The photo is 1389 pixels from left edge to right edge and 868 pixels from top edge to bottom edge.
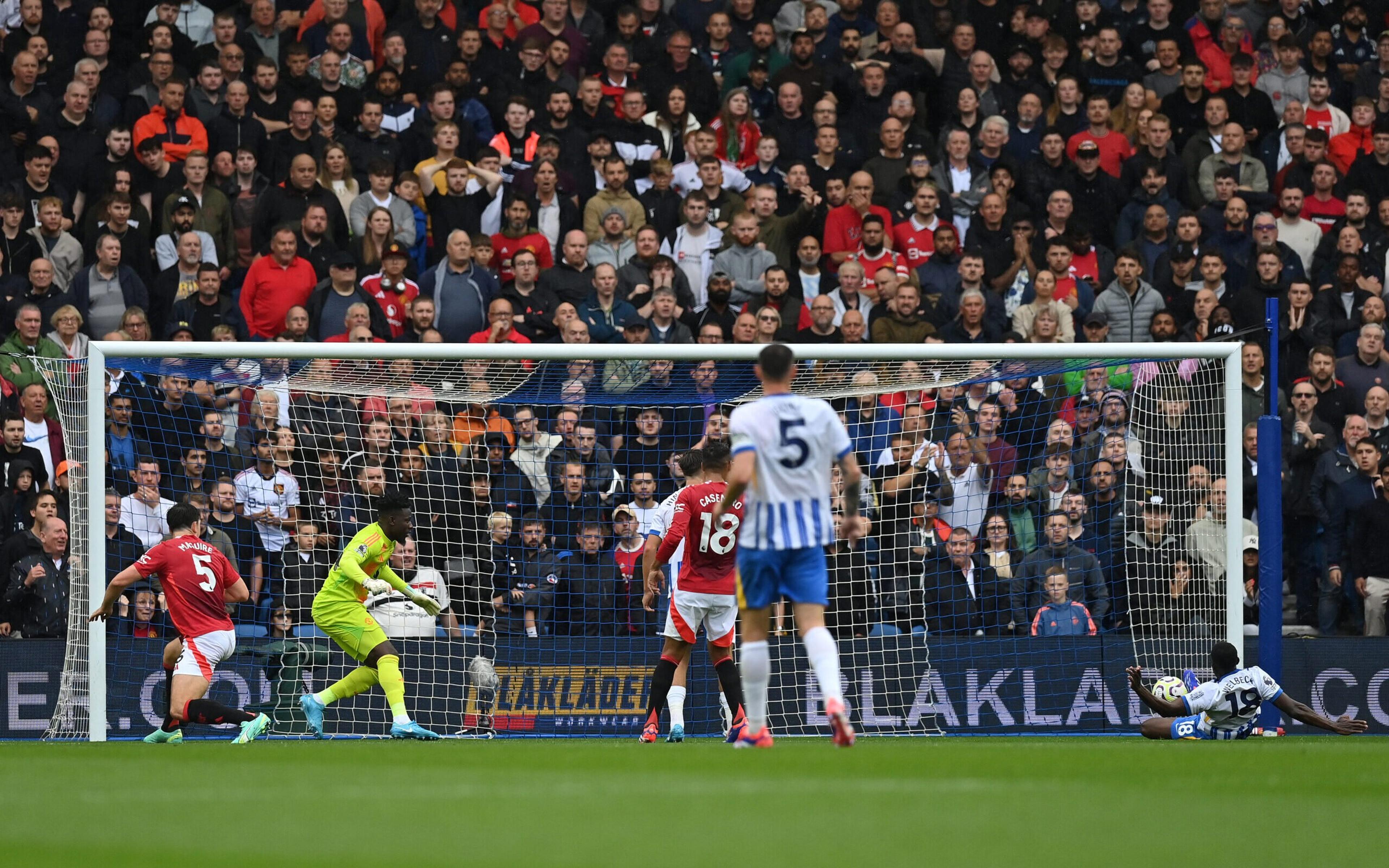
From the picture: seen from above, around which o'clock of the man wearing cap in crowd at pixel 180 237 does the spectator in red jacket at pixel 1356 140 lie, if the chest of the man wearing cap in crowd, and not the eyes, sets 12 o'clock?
The spectator in red jacket is roughly at 9 o'clock from the man wearing cap in crowd.

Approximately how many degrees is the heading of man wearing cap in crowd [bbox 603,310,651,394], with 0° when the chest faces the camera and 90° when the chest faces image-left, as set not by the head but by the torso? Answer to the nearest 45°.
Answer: approximately 0°

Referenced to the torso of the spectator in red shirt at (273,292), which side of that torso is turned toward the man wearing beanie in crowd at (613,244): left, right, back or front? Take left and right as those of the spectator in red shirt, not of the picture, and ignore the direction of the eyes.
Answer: left

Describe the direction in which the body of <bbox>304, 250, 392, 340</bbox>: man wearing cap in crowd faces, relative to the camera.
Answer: toward the camera

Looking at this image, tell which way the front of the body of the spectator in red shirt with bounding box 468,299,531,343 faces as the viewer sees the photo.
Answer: toward the camera

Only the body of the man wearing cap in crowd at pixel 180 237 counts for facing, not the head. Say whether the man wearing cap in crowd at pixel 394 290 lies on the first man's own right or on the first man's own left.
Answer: on the first man's own left

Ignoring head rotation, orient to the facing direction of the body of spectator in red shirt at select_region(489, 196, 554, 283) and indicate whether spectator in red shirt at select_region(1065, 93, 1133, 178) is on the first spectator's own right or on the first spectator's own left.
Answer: on the first spectator's own left

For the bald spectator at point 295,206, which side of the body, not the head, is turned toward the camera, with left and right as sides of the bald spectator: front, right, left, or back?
front

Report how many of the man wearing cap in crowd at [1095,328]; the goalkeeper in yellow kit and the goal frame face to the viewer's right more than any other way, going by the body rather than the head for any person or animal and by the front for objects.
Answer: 1

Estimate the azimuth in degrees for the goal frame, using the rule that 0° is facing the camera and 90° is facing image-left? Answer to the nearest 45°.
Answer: approximately 0°

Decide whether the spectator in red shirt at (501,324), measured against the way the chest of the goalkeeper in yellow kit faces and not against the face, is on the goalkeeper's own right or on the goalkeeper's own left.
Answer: on the goalkeeper's own left
